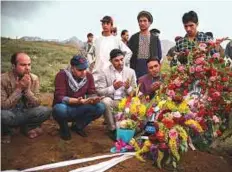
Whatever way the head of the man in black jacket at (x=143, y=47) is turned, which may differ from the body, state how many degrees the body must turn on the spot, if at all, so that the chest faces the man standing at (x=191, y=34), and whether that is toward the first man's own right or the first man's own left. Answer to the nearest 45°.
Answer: approximately 45° to the first man's own left

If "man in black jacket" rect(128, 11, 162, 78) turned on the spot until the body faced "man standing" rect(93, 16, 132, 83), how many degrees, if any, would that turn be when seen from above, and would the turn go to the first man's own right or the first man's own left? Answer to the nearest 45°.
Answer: approximately 90° to the first man's own right

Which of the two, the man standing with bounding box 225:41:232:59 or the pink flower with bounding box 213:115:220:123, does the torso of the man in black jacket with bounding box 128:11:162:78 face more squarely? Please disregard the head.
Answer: the pink flower

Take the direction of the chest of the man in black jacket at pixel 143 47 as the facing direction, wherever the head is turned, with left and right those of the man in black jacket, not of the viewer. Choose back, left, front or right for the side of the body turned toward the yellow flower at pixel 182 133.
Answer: front

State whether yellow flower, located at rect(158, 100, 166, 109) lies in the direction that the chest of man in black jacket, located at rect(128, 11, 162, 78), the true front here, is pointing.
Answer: yes

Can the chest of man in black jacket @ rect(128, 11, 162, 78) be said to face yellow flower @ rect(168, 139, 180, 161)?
yes

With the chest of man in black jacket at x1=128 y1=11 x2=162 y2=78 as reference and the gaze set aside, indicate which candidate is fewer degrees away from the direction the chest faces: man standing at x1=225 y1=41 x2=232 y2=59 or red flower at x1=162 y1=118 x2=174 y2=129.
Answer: the red flower

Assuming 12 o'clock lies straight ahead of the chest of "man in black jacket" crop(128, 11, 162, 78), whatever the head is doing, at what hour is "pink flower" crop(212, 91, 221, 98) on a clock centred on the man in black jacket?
The pink flower is roughly at 11 o'clock from the man in black jacket.

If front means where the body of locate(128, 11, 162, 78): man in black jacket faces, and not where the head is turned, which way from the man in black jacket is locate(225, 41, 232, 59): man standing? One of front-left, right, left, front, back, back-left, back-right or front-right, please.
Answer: left

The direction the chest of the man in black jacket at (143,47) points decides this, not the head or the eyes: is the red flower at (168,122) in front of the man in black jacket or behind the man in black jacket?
in front

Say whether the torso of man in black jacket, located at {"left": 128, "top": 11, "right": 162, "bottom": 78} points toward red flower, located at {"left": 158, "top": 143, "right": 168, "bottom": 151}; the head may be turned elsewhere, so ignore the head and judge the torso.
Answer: yes

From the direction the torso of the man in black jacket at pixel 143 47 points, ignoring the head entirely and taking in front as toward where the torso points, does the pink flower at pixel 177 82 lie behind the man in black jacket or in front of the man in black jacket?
in front

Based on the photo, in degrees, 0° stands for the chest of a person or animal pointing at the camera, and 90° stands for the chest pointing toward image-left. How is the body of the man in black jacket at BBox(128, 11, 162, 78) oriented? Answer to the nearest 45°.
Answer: approximately 0°
